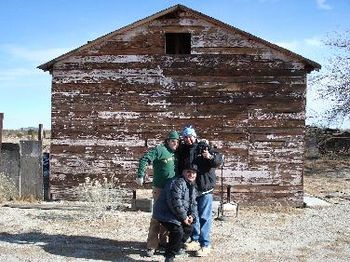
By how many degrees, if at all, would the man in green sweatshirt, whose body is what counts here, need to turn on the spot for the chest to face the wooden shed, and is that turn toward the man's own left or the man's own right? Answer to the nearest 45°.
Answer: approximately 135° to the man's own left

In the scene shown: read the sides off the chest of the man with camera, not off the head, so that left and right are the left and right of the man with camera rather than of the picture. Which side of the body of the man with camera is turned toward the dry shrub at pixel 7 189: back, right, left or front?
right

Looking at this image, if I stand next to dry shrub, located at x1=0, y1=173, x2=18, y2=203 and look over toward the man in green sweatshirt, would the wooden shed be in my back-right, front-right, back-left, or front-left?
front-left

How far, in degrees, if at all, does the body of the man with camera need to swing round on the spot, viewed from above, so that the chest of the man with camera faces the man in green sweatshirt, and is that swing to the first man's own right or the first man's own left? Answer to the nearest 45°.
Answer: approximately 45° to the first man's own right

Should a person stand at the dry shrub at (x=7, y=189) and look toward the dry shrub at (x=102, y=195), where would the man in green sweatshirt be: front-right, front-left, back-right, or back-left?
front-right

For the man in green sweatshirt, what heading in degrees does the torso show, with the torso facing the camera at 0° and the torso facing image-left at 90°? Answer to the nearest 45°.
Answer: approximately 315°

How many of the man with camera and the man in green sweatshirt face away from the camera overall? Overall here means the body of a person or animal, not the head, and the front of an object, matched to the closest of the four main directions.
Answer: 0

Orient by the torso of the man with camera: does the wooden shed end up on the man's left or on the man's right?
on the man's right

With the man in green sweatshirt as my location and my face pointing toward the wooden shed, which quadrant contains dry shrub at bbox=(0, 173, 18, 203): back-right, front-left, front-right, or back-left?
front-left

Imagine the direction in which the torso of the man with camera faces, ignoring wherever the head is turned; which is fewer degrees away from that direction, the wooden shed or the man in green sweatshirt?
the man in green sweatshirt

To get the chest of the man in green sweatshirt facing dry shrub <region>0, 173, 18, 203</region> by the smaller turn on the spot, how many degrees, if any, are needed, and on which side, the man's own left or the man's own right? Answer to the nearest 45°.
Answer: approximately 180°

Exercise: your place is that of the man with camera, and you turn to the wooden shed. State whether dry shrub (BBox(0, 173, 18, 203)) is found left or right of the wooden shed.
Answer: left

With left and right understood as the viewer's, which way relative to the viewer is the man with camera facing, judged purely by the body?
facing the viewer and to the left of the viewer

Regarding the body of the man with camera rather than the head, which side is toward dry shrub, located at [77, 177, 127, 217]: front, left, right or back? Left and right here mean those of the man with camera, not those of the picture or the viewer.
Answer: right
